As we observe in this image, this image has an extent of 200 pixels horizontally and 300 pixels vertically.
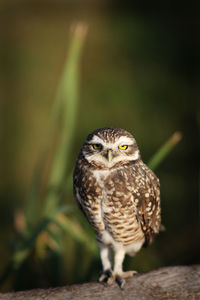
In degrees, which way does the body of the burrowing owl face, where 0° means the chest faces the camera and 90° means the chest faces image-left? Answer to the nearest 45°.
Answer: approximately 45°
